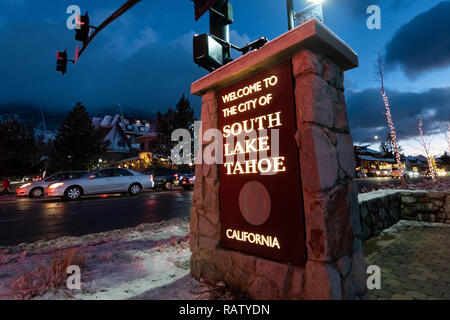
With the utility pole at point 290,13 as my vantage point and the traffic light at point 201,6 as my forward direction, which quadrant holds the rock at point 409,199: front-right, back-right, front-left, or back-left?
back-right

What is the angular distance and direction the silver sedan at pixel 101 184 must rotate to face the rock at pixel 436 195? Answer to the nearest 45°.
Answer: approximately 135° to its left

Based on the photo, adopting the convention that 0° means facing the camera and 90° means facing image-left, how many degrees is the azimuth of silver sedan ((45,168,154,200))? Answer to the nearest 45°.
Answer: approximately 90°
